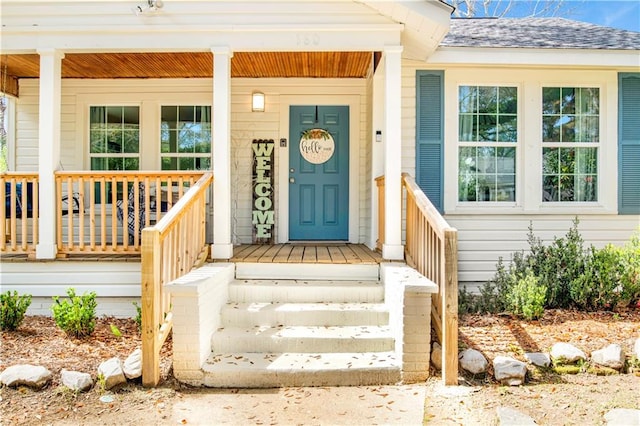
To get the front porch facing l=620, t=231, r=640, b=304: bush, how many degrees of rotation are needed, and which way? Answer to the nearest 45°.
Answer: approximately 90° to its left

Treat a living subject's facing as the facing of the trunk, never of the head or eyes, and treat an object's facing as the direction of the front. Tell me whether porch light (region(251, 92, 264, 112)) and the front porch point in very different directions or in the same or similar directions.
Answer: same or similar directions

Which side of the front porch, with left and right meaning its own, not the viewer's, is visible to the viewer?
front

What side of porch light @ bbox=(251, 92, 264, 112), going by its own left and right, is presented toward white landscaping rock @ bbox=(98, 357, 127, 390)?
front

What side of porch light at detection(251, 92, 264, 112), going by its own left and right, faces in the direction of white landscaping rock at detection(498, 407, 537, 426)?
front

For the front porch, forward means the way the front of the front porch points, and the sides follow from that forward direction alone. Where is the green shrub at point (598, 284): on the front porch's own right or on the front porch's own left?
on the front porch's own left

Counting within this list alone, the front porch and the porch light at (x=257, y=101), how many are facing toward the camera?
2

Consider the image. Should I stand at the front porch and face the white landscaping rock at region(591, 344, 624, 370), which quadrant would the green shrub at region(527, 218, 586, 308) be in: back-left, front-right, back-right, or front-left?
front-left

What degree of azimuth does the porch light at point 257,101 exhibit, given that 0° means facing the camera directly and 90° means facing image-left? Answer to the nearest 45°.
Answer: approximately 0°

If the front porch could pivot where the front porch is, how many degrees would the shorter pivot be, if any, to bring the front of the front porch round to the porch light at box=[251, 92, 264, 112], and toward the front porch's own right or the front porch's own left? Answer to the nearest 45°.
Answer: approximately 180°

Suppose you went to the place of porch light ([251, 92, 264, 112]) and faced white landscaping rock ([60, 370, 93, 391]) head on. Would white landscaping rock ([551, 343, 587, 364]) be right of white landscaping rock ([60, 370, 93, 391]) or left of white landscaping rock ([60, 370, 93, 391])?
left
